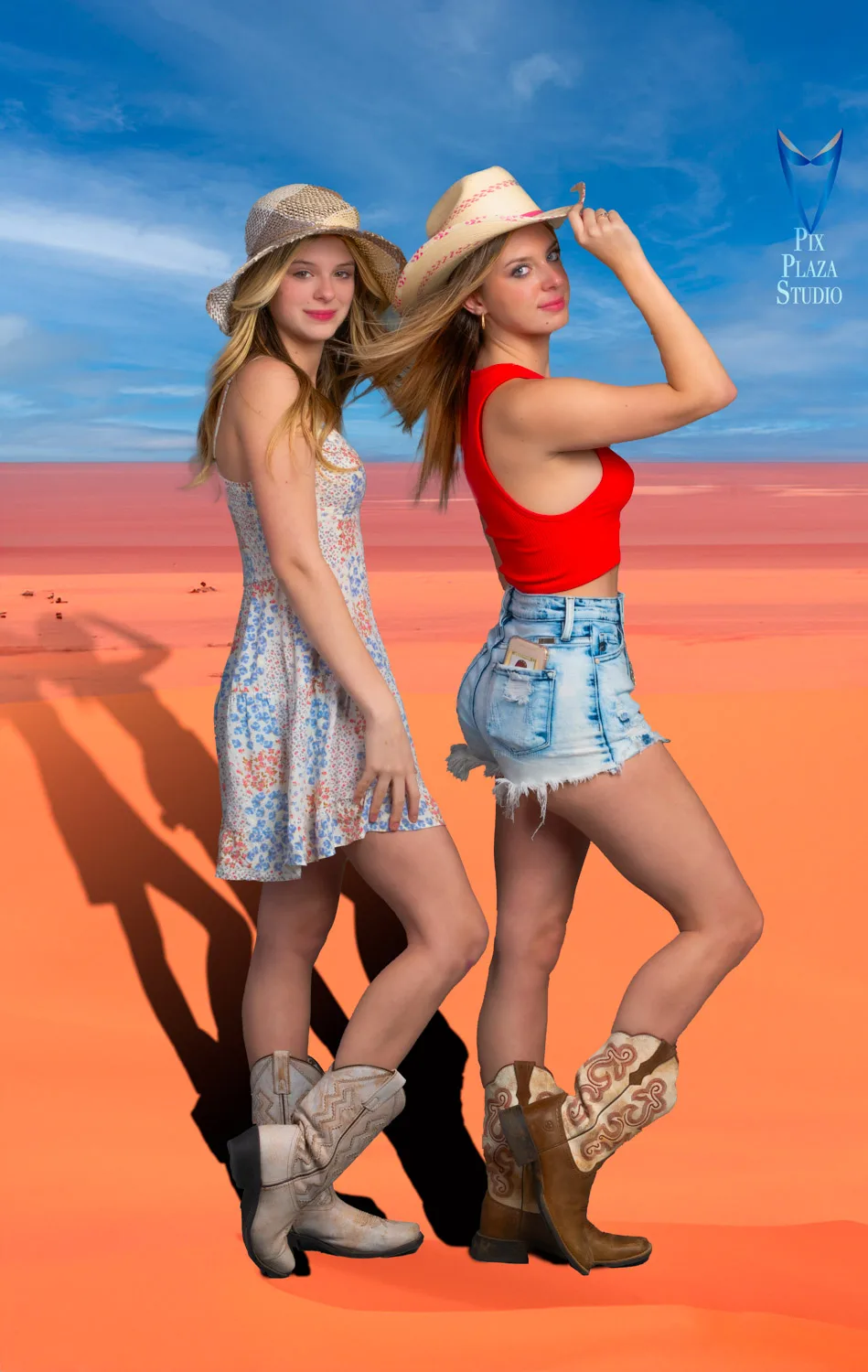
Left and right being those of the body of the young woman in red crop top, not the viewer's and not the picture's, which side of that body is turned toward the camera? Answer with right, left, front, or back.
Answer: right
